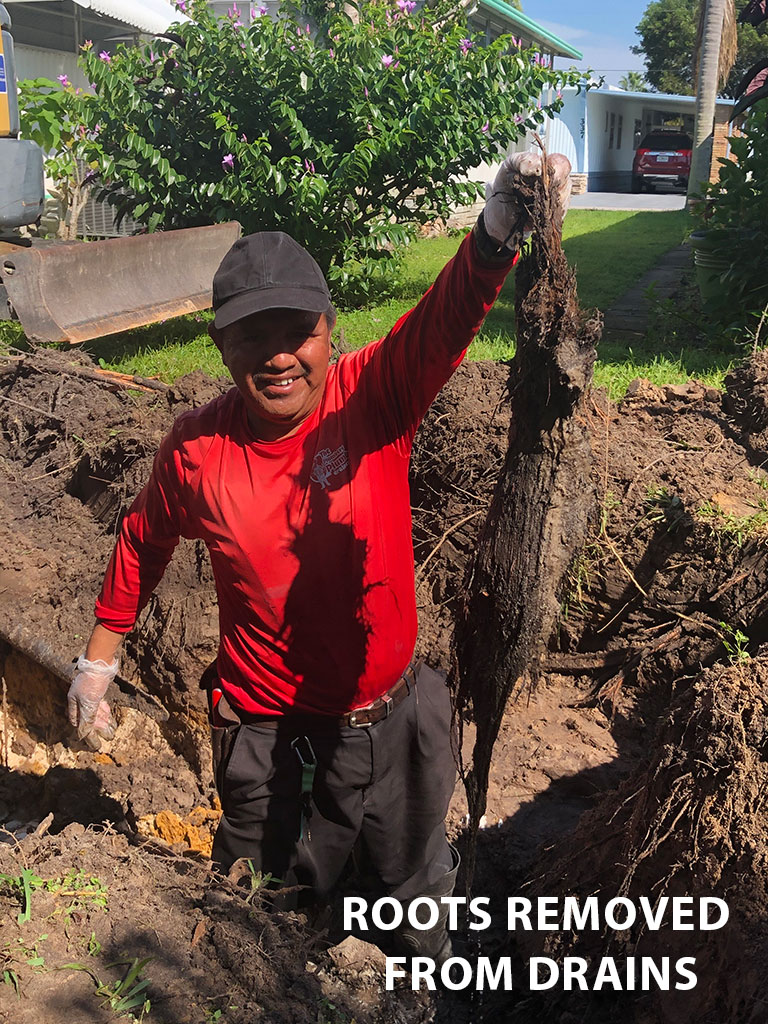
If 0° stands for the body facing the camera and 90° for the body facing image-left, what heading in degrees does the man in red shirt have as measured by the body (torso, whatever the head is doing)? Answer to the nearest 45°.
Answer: approximately 0°

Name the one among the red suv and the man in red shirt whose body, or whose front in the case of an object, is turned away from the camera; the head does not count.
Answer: the red suv

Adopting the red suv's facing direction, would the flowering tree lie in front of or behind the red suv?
behind

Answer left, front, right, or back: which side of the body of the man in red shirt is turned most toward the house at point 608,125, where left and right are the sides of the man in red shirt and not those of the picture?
back

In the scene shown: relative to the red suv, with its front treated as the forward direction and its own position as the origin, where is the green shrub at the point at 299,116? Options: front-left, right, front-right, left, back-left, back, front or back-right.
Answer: back

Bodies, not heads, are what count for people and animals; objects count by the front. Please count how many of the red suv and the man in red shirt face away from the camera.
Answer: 1

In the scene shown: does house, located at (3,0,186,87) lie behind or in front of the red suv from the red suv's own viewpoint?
behind
